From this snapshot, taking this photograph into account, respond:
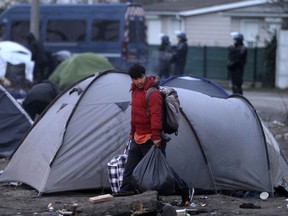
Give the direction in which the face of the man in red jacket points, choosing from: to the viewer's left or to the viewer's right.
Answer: to the viewer's left

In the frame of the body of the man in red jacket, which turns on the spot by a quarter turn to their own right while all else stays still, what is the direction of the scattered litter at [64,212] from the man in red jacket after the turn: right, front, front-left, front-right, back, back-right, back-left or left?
left

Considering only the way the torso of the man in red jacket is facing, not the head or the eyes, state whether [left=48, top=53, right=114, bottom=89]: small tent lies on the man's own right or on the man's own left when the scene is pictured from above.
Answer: on the man's own right

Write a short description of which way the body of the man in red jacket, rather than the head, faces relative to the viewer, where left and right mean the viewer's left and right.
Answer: facing the viewer and to the left of the viewer

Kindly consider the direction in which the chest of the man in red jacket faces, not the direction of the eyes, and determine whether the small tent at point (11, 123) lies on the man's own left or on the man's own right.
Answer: on the man's own right

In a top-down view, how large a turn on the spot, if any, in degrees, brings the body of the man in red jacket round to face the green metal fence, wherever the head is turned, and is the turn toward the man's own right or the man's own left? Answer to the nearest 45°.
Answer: approximately 135° to the man's own right
